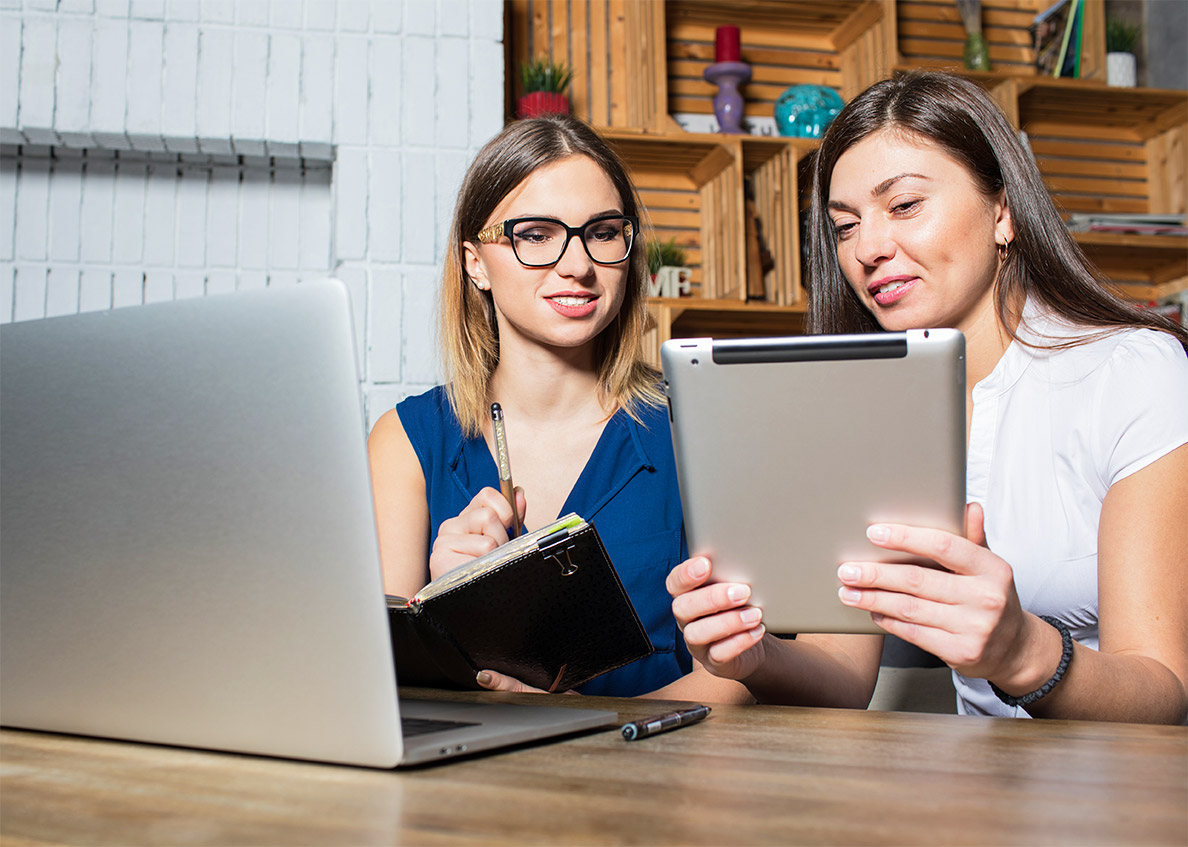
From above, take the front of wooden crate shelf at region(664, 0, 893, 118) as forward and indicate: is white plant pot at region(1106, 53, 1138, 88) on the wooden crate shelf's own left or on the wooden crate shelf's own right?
on the wooden crate shelf's own left

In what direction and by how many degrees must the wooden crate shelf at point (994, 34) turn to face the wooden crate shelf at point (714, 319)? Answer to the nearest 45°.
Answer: approximately 45° to its right

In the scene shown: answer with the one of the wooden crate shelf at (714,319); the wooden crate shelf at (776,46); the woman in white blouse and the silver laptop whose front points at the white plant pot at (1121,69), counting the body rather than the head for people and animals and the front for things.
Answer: the silver laptop

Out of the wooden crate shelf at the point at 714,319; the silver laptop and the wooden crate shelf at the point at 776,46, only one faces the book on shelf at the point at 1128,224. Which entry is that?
the silver laptop

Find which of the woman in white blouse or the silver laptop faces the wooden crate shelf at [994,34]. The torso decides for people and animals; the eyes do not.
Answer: the silver laptop

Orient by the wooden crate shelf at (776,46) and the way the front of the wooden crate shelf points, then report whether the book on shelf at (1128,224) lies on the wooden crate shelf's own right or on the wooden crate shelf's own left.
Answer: on the wooden crate shelf's own left
